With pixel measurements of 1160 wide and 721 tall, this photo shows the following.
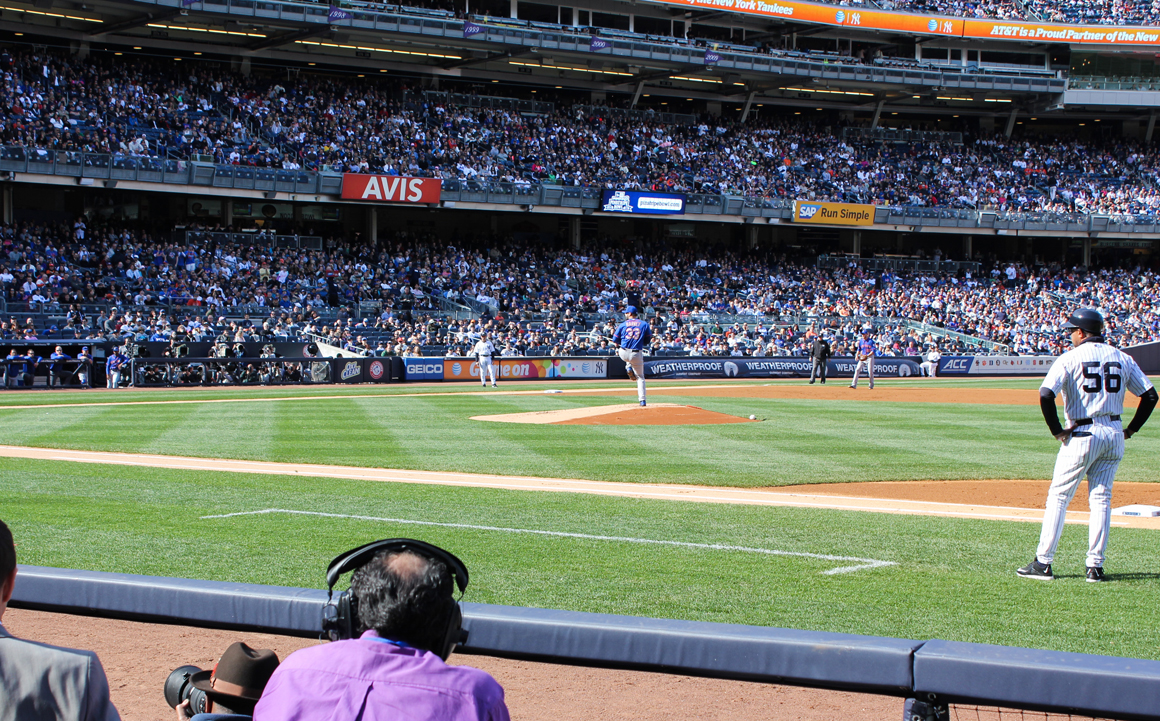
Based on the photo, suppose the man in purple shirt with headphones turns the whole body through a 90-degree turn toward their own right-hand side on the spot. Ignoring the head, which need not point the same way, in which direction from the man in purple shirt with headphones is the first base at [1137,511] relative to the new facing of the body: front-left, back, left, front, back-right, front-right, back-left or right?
front-left

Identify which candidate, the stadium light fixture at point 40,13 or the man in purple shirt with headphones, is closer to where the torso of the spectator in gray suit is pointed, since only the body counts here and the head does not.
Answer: the stadium light fixture

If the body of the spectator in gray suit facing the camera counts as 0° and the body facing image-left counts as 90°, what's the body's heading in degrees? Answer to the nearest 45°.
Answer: approximately 180°

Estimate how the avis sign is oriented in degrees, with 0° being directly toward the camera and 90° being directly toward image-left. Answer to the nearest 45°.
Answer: approximately 0°

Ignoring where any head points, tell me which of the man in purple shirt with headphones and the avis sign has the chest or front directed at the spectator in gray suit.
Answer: the avis sign

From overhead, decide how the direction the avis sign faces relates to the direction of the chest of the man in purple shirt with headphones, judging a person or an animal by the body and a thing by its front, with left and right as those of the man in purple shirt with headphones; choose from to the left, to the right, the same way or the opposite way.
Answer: the opposite way

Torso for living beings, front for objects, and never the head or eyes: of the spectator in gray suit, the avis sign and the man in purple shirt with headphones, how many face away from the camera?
2

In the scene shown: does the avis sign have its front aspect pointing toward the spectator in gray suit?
yes

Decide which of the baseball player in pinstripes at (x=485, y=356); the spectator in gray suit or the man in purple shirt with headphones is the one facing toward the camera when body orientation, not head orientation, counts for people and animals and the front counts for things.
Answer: the baseball player in pinstripes

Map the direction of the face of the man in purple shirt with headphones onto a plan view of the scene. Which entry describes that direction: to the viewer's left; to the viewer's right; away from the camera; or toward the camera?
away from the camera

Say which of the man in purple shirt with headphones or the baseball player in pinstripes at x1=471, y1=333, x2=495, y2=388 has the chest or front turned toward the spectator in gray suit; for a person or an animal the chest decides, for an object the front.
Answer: the baseball player in pinstripes

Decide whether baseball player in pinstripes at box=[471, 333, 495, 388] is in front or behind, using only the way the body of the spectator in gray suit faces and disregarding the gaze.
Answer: in front

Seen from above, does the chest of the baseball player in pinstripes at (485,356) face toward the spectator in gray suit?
yes

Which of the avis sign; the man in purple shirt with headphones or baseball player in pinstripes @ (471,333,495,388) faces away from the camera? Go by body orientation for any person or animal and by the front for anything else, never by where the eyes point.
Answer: the man in purple shirt with headphones

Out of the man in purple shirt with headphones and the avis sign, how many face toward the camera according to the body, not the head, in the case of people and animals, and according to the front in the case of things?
1

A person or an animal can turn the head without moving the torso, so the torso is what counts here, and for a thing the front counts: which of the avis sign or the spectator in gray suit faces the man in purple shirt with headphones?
the avis sign

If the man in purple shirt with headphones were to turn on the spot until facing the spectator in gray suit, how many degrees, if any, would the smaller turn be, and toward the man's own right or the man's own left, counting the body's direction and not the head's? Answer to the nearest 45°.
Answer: approximately 90° to the man's own left

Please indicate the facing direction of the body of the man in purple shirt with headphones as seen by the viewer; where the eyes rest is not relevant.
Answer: away from the camera
